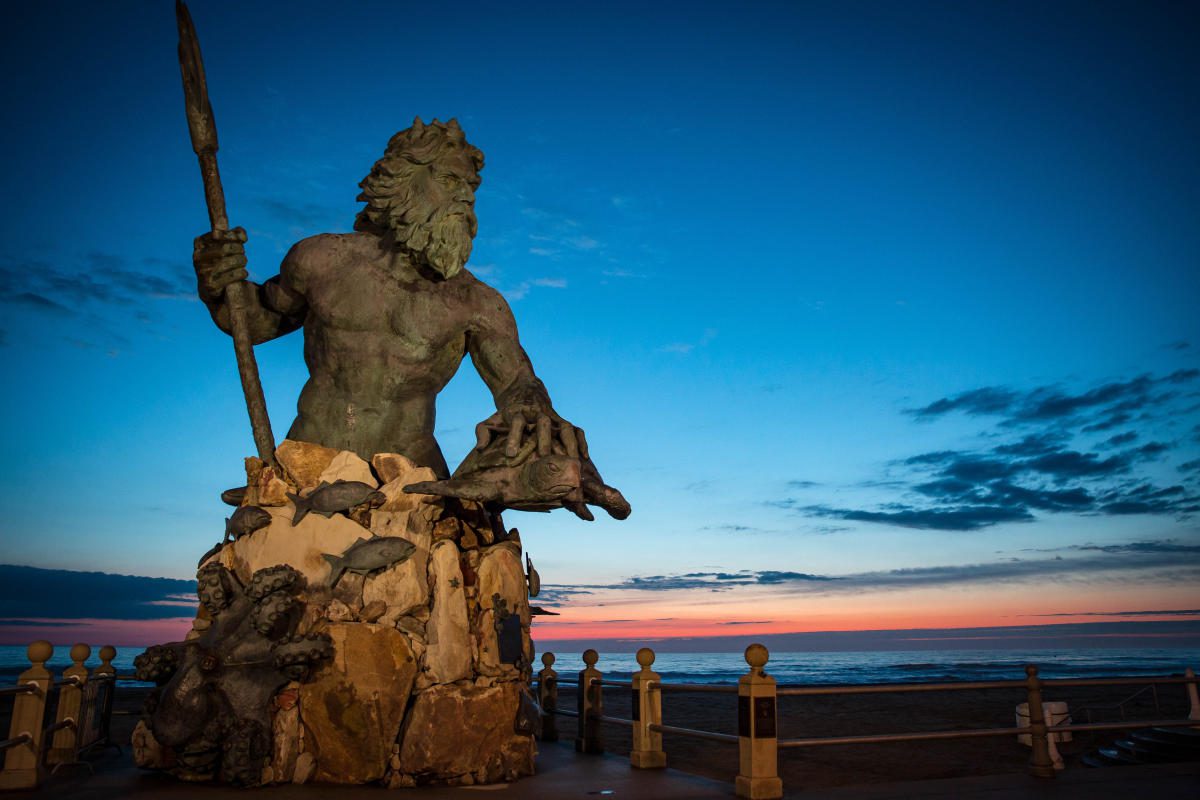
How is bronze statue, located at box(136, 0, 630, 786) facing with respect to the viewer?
toward the camera

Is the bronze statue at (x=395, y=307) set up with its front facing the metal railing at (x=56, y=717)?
no

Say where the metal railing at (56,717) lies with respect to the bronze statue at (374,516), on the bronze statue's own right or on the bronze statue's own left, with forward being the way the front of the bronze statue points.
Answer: on the bronze statue's own right

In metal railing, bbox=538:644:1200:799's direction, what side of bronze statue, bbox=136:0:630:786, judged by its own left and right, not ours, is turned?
left

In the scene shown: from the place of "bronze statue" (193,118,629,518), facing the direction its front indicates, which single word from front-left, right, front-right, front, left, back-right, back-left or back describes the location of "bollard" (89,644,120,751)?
back-right

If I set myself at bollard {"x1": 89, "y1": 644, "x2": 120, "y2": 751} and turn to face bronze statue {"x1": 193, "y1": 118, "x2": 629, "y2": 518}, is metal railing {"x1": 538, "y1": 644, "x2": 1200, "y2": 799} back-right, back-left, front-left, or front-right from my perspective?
front-left

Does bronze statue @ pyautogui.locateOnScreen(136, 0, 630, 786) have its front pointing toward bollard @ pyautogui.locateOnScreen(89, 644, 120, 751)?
no
